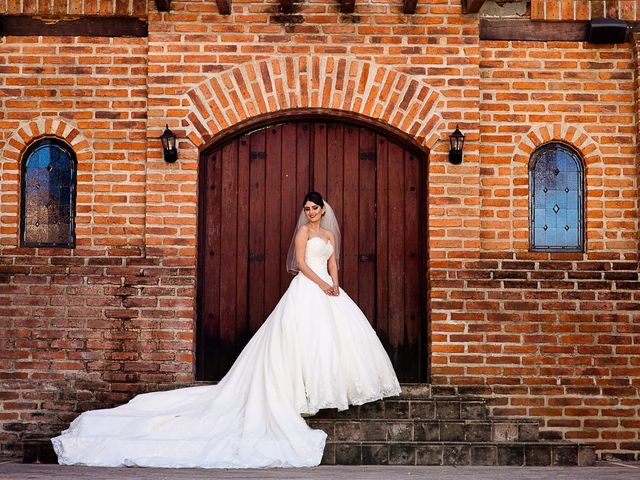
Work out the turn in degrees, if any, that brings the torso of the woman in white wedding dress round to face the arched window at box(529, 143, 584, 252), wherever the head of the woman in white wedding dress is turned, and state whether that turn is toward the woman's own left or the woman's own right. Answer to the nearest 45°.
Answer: approximately 45° to the woman's own left

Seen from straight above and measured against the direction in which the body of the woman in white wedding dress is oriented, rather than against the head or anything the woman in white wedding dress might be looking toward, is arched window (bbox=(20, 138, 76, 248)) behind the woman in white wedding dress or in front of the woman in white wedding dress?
behind
